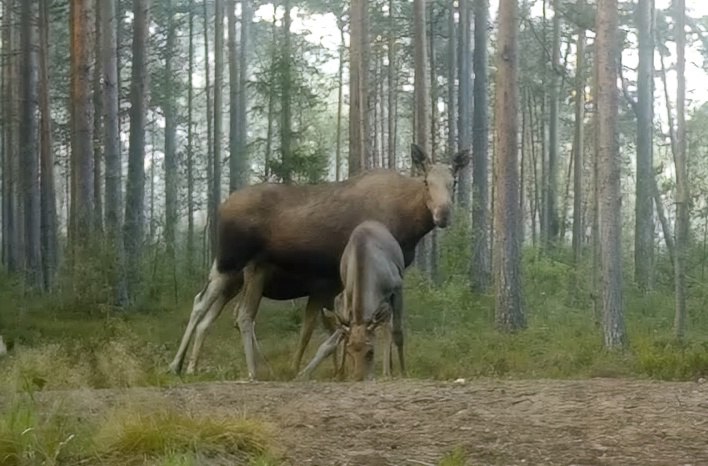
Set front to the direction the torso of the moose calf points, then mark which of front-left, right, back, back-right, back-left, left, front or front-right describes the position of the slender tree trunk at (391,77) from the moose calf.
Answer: back

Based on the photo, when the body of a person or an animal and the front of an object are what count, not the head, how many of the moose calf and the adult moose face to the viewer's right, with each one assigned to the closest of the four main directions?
1

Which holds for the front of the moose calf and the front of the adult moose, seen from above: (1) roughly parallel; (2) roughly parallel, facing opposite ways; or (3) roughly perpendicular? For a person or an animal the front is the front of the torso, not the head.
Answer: roughly perpendicular

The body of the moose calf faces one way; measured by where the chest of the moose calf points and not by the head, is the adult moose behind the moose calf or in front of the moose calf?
behind

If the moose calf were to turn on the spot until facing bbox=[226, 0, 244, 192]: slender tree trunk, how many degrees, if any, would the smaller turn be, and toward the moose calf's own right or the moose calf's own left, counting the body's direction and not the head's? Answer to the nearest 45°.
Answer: approximately 180°

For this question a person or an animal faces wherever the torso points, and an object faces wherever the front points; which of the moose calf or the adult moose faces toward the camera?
the moose calf

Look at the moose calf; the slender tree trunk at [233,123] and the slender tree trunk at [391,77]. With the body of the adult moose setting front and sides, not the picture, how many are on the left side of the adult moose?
2

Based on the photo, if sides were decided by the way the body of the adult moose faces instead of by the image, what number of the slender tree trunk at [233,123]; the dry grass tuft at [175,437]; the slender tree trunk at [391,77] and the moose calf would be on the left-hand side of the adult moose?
2

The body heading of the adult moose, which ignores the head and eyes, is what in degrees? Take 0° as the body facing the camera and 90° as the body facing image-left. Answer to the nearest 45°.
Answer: approximately 270°

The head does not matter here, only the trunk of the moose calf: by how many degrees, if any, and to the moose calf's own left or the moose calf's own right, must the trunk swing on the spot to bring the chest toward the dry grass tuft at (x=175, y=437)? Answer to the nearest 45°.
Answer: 0° — it already faces it

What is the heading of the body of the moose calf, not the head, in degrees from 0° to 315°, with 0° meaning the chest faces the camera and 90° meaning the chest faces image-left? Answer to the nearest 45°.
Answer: approximately 0°

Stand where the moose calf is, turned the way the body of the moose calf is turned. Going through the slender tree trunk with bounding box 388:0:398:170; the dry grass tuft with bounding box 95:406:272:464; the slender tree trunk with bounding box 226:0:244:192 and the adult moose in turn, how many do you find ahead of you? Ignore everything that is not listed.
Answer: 1

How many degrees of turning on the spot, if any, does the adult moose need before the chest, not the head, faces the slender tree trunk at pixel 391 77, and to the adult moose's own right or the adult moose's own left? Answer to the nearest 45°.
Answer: approximately 90° to the adult moose's own left

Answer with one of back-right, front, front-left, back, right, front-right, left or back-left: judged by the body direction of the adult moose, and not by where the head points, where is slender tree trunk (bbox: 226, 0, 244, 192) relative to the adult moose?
left

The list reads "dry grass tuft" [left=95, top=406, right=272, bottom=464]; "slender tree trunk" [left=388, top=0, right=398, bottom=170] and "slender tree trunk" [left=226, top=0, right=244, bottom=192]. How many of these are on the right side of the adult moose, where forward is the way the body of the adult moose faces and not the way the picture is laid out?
1
